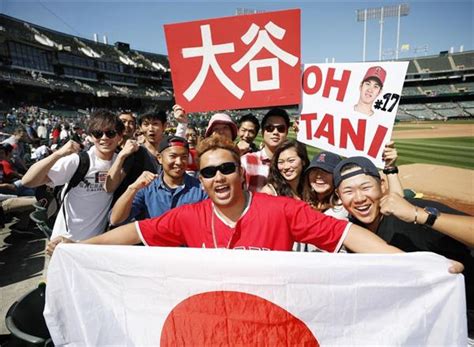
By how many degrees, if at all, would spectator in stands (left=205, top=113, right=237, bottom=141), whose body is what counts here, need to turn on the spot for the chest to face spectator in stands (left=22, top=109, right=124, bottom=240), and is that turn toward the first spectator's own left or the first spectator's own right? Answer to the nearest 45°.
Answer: approximately 45° to the first spectator's own right

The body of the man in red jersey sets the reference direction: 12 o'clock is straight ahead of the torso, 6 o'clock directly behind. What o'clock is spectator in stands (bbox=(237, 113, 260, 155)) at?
The spectator in stands is roughly at 6 o'clock from the man in red jersey.

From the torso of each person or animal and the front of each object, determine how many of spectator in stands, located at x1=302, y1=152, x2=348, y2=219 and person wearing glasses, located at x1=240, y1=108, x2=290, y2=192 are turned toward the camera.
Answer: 2

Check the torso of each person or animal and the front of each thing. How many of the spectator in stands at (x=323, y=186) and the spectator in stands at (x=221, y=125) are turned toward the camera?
2

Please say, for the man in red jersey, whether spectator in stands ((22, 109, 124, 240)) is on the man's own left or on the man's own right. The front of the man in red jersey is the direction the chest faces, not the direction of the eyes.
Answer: on the man's own right

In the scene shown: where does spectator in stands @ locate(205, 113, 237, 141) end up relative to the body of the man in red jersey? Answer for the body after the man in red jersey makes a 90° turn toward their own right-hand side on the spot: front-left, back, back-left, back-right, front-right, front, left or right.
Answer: right

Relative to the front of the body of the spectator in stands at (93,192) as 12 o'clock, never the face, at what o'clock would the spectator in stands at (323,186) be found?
the spectator in stands at (323,186) is roughly at 10 o'clock from the spectator in stands at (93,192).

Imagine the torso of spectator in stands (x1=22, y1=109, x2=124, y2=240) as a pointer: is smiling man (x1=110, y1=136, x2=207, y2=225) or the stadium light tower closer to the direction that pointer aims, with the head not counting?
the smiling man

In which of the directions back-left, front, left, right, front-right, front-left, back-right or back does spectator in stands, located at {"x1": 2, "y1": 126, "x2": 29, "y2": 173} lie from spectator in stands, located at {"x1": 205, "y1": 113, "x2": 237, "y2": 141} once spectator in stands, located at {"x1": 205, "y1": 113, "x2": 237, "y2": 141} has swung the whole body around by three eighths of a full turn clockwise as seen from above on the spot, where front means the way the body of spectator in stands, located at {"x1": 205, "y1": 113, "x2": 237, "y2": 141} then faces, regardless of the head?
front

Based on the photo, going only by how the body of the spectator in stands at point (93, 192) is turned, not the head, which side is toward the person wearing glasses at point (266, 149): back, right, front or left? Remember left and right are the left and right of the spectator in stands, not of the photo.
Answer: left
